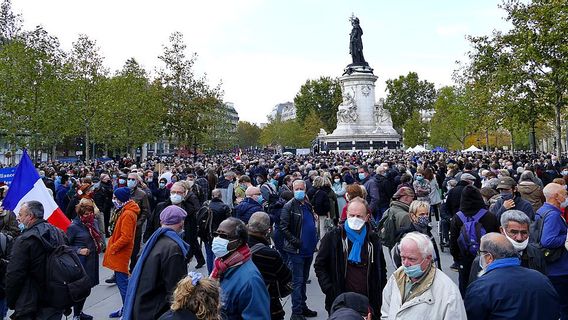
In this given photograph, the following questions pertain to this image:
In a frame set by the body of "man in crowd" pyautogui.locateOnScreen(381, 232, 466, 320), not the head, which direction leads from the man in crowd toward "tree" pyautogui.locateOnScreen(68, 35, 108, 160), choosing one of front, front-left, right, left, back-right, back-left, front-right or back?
right

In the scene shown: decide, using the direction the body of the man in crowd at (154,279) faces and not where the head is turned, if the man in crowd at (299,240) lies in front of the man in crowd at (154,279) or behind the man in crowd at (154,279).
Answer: in front

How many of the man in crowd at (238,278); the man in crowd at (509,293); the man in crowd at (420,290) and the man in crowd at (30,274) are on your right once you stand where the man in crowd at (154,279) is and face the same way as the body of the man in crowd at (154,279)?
3

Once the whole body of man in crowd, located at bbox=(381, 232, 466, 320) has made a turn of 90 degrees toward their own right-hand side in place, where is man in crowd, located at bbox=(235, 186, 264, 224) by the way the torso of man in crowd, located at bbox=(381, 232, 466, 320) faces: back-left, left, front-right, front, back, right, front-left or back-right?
front

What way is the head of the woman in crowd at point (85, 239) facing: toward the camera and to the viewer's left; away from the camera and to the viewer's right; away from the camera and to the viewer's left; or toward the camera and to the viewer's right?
toward the camera and to the viewer's right
